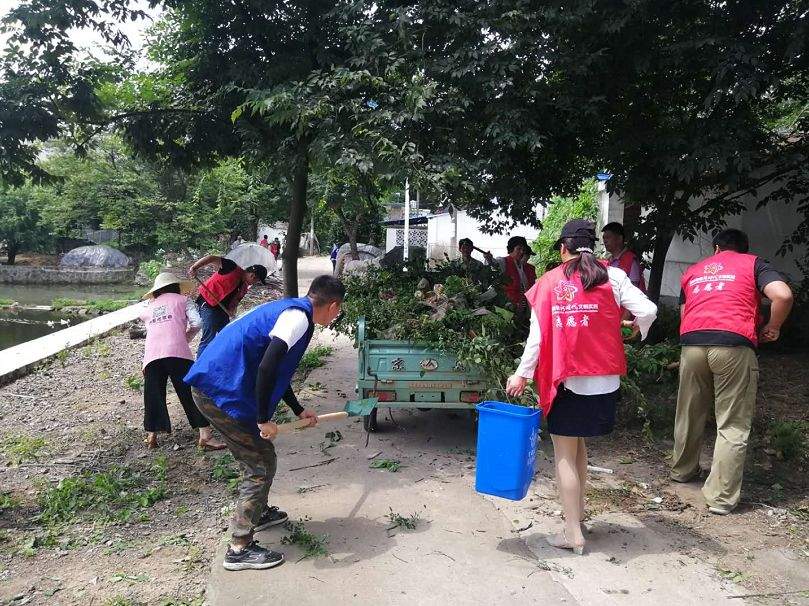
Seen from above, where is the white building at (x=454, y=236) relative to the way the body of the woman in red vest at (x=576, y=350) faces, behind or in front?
in front

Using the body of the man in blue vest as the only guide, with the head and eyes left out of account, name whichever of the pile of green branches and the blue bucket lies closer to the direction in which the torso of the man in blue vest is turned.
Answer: the blue bucket

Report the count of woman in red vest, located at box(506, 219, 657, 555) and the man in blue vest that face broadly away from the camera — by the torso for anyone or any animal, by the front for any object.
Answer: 1

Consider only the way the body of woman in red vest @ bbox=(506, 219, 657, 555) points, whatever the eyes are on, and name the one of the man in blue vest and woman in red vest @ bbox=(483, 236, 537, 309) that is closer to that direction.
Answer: the woman in red vest

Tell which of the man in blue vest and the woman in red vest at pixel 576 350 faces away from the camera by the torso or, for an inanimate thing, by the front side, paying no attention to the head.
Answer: the woman in red vest

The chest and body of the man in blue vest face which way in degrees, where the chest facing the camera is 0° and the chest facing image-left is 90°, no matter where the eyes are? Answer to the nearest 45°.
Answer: approximately 270°

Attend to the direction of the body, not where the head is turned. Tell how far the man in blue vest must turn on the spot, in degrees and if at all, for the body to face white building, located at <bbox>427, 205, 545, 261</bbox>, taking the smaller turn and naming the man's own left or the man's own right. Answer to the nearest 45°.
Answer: approximately 90° to the man's own left

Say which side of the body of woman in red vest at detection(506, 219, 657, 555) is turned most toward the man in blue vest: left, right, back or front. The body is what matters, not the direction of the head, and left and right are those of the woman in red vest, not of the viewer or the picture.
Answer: left

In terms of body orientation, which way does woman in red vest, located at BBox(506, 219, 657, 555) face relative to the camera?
away from the camera

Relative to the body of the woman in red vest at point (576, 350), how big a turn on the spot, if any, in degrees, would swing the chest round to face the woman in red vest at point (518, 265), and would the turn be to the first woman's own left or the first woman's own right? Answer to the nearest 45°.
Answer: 0° — they already face them

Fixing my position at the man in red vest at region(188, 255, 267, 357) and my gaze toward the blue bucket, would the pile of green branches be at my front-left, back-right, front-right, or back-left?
front-left

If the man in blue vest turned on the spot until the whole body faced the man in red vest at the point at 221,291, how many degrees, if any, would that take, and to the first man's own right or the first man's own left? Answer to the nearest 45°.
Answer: approximately 90° to the first man's own left

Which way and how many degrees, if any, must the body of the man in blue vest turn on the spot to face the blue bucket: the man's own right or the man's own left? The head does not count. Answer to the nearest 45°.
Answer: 0° — they already face it
